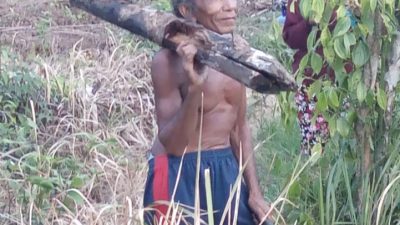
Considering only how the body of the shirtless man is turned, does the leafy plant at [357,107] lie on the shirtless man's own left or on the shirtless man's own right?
on the shirtless man's own left

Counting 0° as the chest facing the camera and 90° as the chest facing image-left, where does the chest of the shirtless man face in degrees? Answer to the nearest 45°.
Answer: approximately 315°
